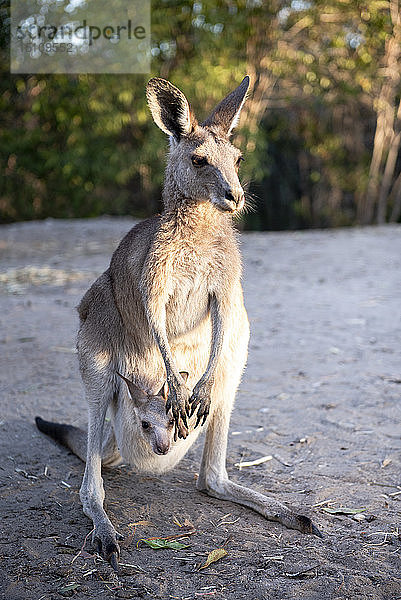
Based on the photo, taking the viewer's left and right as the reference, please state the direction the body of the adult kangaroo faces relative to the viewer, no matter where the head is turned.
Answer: facing the viewer and to the right of the viewer

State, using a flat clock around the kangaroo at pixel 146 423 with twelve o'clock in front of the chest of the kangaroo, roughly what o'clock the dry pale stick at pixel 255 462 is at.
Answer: The dry pale stick is roughly at 9 o'clock from the kangaroo.
